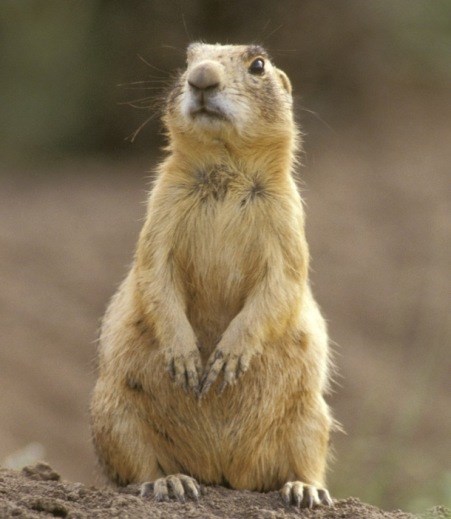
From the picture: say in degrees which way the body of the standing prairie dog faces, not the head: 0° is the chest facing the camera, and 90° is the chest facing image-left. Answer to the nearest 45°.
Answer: approximately 0°
